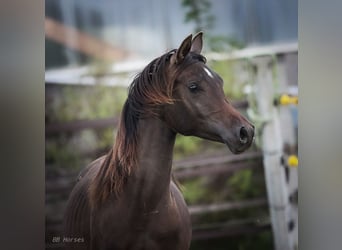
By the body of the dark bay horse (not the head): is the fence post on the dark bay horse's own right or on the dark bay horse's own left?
on the dark bay horse's own left

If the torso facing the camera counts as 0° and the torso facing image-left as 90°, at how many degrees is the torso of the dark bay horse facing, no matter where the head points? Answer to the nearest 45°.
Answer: approximately 315°
